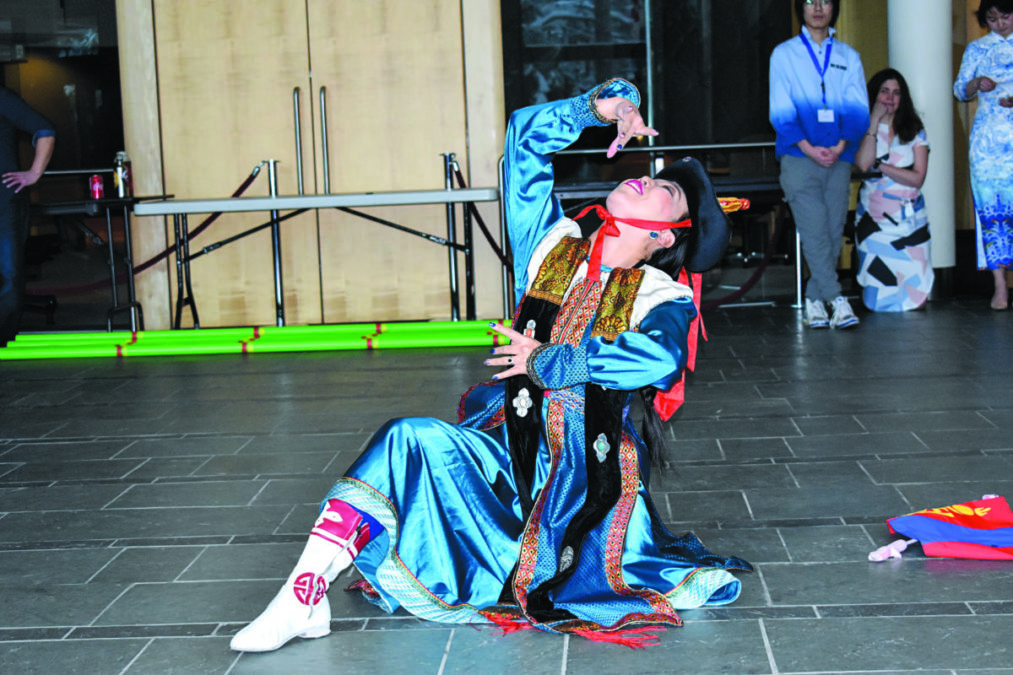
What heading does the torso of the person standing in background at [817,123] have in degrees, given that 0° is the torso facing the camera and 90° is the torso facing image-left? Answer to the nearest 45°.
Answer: approximately 0°

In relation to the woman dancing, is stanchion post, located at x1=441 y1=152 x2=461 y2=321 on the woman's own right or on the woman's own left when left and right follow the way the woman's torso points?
on the woman's own right

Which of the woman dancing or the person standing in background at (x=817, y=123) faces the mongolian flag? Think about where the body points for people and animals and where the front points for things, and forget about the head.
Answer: the person standing in background

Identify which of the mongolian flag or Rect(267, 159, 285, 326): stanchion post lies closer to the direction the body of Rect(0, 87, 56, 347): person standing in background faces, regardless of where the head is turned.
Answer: the mongolian flag

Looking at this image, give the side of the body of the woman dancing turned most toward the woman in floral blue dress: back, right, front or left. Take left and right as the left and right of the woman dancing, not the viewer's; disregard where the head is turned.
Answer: back

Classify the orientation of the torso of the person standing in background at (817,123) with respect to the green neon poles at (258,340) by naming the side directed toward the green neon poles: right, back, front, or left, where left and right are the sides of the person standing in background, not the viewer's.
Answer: right

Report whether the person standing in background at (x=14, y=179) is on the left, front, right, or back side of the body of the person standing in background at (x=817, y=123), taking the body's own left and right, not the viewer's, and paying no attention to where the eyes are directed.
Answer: right
